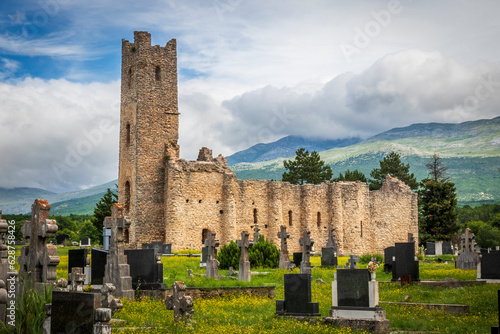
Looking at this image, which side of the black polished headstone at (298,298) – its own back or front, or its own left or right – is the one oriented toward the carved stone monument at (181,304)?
right

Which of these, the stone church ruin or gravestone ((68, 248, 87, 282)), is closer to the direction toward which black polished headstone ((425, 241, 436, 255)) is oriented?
the gravestone

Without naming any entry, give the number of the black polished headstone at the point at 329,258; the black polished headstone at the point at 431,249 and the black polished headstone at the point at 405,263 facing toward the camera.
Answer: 3

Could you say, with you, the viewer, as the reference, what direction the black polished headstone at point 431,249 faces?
facing the viewer

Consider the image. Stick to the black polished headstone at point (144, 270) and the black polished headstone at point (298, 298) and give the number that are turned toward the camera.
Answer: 2

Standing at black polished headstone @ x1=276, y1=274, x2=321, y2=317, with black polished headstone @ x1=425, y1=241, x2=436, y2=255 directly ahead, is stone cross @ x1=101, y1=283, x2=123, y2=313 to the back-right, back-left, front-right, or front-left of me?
back-left

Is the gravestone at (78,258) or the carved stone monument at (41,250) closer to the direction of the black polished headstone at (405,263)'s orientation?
the carved stone monument

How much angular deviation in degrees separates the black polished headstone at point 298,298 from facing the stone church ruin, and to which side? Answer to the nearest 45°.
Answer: approximately 180°

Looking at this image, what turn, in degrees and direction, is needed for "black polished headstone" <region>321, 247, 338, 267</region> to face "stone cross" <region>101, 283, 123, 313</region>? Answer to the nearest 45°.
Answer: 0° — it already faces it

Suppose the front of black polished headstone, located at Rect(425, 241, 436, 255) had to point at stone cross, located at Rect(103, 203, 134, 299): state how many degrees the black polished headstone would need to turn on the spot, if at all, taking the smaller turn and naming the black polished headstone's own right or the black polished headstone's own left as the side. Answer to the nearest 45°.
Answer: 0° — it already faces it

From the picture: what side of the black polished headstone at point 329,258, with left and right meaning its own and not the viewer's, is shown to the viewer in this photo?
front
